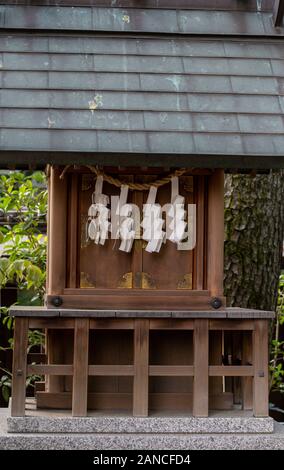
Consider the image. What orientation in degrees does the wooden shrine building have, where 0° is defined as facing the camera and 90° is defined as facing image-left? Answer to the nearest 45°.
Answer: approximately 0°
